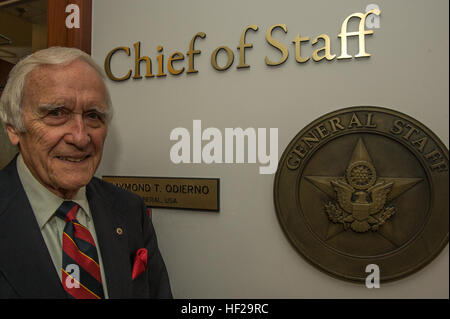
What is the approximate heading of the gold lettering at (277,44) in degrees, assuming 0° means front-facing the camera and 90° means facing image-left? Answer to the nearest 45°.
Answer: approximately 0°

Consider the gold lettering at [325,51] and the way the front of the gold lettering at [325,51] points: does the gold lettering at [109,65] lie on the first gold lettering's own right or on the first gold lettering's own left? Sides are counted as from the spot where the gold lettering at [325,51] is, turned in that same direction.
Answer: on the first gold lettering's own right

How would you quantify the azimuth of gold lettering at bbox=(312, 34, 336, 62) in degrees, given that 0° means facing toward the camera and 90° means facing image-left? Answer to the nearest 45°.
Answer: approximately 0°
